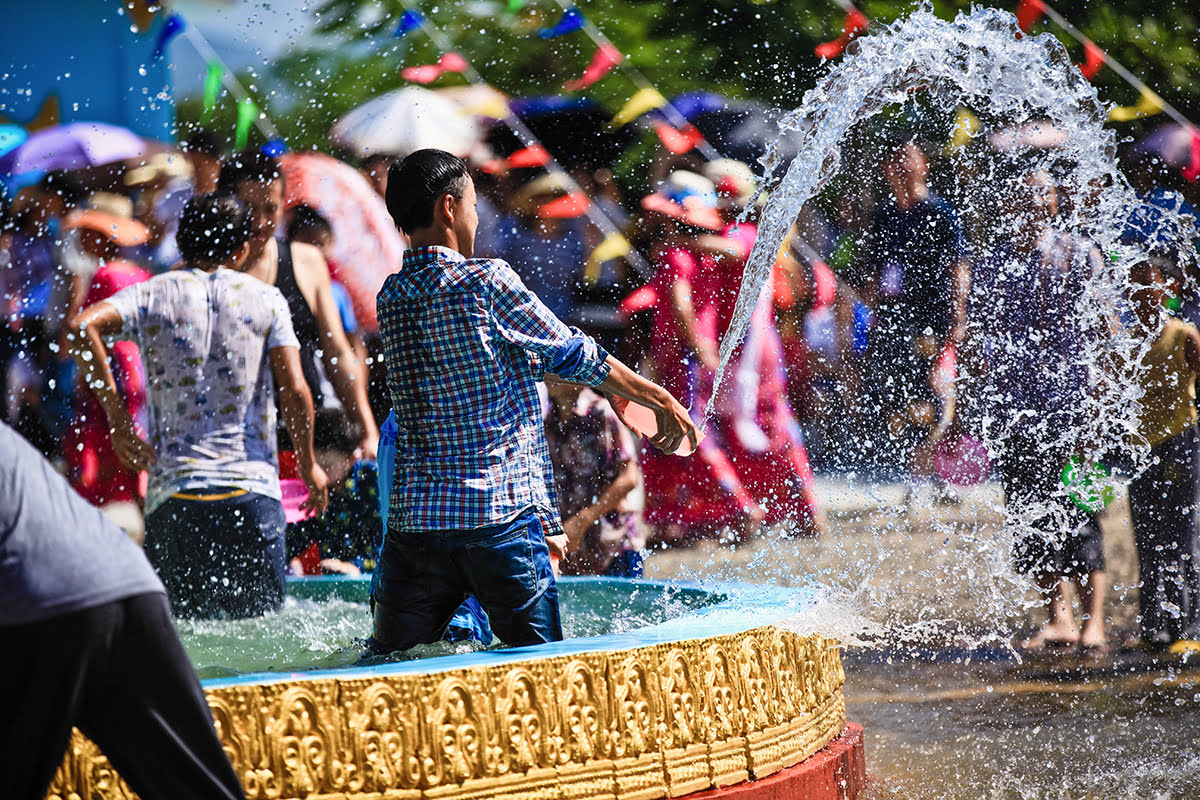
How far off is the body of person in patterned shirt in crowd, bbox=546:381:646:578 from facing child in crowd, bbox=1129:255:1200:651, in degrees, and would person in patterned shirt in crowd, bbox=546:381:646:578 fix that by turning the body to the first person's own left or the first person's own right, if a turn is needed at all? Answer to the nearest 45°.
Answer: approximately 135° to the first person's own left

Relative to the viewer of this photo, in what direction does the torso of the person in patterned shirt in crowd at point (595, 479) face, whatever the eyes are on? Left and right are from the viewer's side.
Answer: facing the viewer and to the left of the viewer

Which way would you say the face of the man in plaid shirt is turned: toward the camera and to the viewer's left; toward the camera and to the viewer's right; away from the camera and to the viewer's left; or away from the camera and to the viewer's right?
away from the camera and to the viewer's right

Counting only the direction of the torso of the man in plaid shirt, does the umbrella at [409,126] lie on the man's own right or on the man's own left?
on the man's own left

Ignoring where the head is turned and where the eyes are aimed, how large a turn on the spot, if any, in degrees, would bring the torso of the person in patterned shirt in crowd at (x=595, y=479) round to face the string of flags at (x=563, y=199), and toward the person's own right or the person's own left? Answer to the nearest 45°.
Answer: approximately 135° to the person's own right

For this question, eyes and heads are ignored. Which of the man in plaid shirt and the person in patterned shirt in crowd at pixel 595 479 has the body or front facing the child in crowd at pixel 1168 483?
the man in plaid shirt

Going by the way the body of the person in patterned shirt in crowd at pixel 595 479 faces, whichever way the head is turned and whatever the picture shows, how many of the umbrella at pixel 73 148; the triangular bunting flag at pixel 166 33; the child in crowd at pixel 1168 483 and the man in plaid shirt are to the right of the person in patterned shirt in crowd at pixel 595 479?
2

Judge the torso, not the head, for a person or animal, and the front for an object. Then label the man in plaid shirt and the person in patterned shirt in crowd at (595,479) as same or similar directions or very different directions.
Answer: very different directions

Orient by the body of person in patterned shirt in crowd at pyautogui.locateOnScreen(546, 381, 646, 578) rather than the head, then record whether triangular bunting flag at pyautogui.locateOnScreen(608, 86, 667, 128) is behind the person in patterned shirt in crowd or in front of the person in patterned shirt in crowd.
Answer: behind

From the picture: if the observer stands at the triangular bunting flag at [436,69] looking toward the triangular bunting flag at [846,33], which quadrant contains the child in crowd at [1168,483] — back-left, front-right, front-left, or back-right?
front-right

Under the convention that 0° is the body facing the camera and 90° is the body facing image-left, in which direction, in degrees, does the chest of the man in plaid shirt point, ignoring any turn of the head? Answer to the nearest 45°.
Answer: approximately 225°

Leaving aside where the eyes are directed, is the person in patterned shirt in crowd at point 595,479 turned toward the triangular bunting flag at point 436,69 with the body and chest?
no

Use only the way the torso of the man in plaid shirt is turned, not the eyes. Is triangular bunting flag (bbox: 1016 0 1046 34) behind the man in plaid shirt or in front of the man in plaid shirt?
in front

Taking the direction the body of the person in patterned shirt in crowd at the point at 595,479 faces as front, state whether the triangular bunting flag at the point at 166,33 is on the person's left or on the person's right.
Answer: on the person's right
